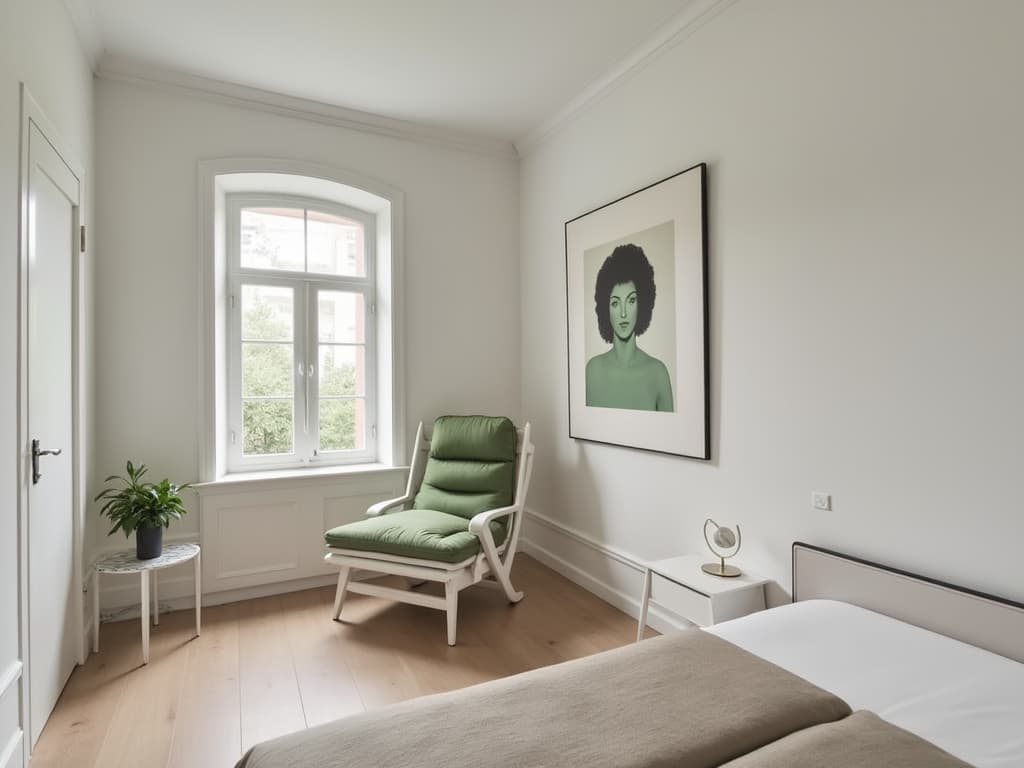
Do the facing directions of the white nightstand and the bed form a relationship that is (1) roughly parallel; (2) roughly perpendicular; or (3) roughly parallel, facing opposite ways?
roughly parallel

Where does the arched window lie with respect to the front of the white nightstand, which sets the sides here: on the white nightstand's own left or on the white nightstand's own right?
on the white nightstand's own right

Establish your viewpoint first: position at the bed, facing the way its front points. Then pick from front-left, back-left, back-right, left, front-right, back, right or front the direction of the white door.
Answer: front-right

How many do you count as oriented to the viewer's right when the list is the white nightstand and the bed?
0

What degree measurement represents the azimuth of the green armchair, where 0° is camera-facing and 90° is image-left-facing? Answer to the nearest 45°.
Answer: approximately 45°

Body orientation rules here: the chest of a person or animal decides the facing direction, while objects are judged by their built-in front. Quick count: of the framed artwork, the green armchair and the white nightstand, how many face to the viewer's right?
0

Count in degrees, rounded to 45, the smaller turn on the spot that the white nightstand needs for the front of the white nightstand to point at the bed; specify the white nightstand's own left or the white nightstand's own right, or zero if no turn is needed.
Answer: approximately 45° to the white nightstand's own left

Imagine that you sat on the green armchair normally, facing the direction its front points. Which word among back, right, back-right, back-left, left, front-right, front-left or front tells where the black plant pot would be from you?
front-right

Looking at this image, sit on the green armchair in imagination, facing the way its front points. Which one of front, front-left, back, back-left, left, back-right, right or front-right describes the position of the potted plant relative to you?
front-right

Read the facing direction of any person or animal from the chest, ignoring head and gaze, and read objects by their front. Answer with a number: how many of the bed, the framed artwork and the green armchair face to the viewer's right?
0

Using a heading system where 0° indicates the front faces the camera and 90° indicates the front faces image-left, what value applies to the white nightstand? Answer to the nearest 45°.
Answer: approximately 45°

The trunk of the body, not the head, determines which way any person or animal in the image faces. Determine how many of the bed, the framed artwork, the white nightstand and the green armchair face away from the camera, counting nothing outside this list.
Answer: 0

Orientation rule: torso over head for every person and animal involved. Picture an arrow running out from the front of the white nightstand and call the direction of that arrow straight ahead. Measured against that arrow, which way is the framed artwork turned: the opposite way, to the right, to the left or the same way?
the same way

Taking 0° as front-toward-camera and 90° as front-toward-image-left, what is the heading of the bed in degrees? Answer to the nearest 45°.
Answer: approximately 45°

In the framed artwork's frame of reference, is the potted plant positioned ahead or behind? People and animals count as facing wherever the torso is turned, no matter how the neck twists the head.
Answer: ahead

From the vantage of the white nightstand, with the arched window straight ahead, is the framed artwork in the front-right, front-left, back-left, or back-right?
front-right

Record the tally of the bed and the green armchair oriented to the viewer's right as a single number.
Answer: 0

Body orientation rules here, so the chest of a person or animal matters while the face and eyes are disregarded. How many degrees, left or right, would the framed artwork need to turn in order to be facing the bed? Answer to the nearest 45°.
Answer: approximately 45° to its left

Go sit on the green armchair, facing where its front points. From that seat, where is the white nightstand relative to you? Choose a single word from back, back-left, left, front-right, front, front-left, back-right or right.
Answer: left

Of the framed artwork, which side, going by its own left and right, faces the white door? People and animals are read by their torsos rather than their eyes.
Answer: front
